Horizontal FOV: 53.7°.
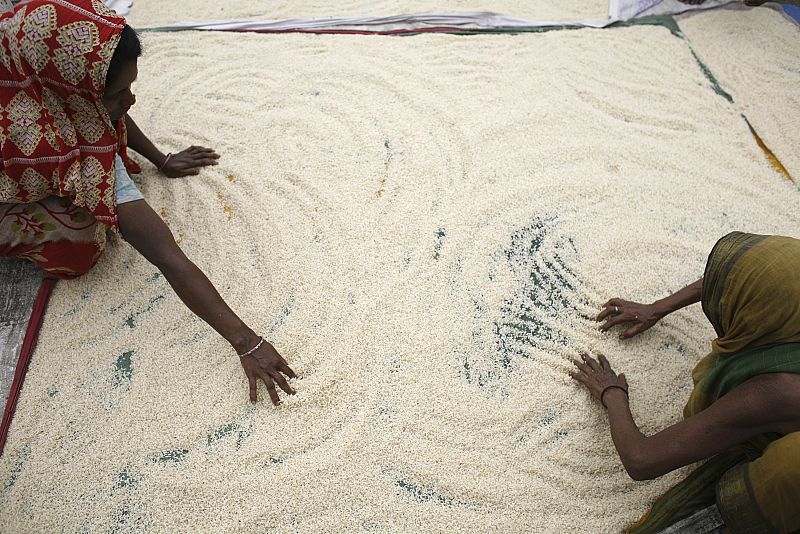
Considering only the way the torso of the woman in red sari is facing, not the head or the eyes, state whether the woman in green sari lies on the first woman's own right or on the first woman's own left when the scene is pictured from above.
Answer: on the first woman's own right

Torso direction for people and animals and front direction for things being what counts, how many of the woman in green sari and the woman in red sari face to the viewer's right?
1

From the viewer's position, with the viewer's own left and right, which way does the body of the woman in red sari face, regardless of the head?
facing to the right of the viewer

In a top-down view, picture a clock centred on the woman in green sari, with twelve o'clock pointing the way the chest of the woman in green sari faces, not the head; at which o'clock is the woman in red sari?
The woman in red sari is roughly at 12 o'clock from the woman in green sari.

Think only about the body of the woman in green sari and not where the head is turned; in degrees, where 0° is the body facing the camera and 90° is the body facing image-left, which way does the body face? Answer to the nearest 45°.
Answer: approximately 90°

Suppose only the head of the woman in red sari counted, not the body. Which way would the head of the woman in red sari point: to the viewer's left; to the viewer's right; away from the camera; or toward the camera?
to the viewer's right
